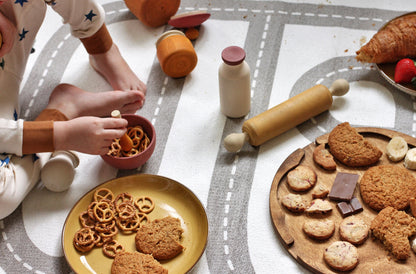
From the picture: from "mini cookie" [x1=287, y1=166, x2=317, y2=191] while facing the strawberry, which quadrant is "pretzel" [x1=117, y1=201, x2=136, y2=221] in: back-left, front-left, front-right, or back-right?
back-left

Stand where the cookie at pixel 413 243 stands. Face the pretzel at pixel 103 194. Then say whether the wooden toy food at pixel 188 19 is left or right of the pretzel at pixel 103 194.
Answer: right

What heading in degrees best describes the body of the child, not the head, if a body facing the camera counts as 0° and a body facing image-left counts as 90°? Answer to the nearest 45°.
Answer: approximately 270°
